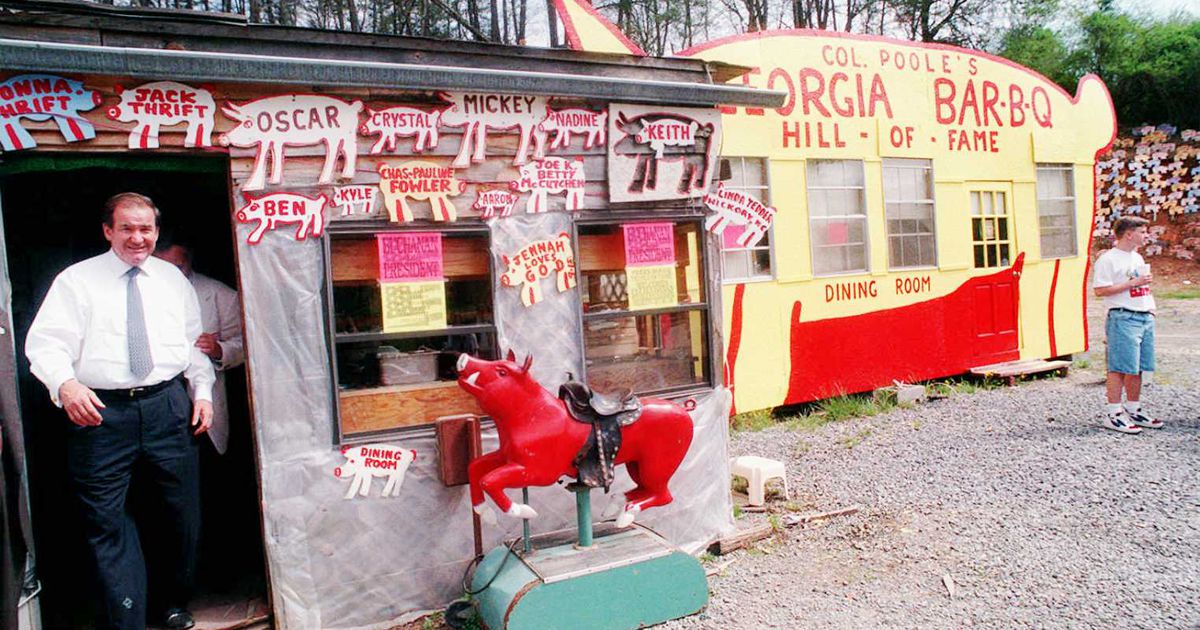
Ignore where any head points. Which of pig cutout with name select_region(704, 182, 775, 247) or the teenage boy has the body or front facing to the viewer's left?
the pig cutout with name

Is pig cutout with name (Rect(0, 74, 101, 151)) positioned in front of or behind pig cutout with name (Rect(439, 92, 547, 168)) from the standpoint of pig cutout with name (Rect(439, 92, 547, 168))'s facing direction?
in front

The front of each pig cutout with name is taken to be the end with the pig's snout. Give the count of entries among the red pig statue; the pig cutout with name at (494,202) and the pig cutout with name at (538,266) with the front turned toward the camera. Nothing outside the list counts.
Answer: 0

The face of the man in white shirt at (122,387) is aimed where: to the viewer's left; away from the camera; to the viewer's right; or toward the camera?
toward the camera

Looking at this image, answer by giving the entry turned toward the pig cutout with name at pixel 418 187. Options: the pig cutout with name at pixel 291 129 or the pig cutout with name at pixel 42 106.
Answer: the pig cutout with name at pixel 42 106

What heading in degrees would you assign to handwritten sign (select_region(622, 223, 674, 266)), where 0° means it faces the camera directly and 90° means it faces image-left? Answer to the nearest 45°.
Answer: approximately 0°

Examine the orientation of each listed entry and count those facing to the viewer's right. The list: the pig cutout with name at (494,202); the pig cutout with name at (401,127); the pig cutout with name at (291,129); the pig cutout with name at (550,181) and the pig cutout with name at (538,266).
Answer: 0

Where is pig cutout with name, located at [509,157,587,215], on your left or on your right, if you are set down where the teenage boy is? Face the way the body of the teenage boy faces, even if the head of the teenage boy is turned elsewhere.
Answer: on your right

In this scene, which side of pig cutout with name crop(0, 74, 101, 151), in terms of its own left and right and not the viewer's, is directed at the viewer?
right

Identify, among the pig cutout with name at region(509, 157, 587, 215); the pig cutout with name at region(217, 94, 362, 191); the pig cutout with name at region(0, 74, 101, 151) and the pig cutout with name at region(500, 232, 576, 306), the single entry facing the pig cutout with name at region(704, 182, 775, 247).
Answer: the pig cutout with name at region(0, 74, 101, 151)

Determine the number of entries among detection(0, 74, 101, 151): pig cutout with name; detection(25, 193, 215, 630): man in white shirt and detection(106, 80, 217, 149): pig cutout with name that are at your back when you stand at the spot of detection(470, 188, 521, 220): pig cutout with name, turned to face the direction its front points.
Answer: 0
